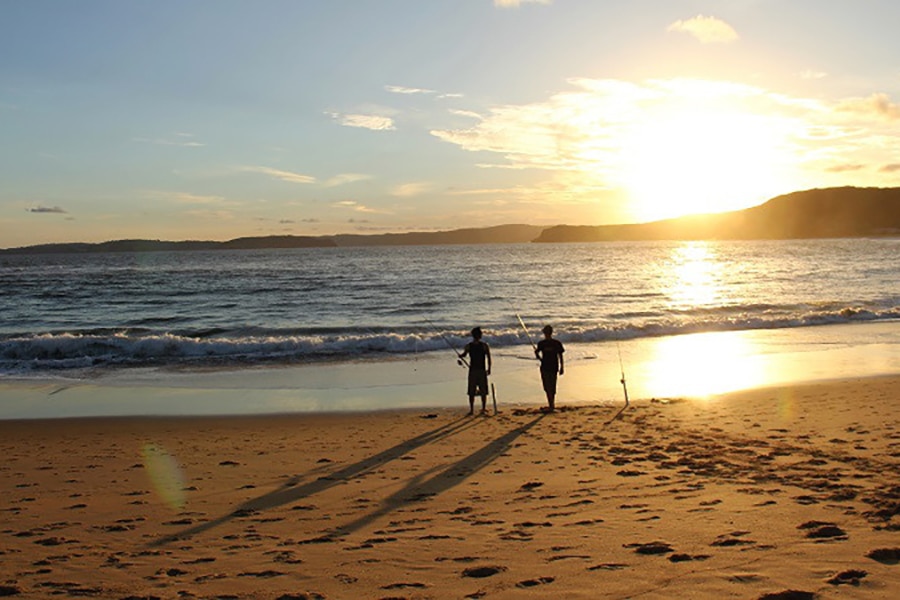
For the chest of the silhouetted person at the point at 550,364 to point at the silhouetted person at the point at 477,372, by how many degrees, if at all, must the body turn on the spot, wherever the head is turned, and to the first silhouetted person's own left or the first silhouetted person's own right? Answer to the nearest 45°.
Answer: approximately 90° to the first silhouetted person's own left

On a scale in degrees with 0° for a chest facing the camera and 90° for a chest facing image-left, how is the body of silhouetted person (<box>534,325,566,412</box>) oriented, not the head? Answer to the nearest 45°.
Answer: approximately 180°
